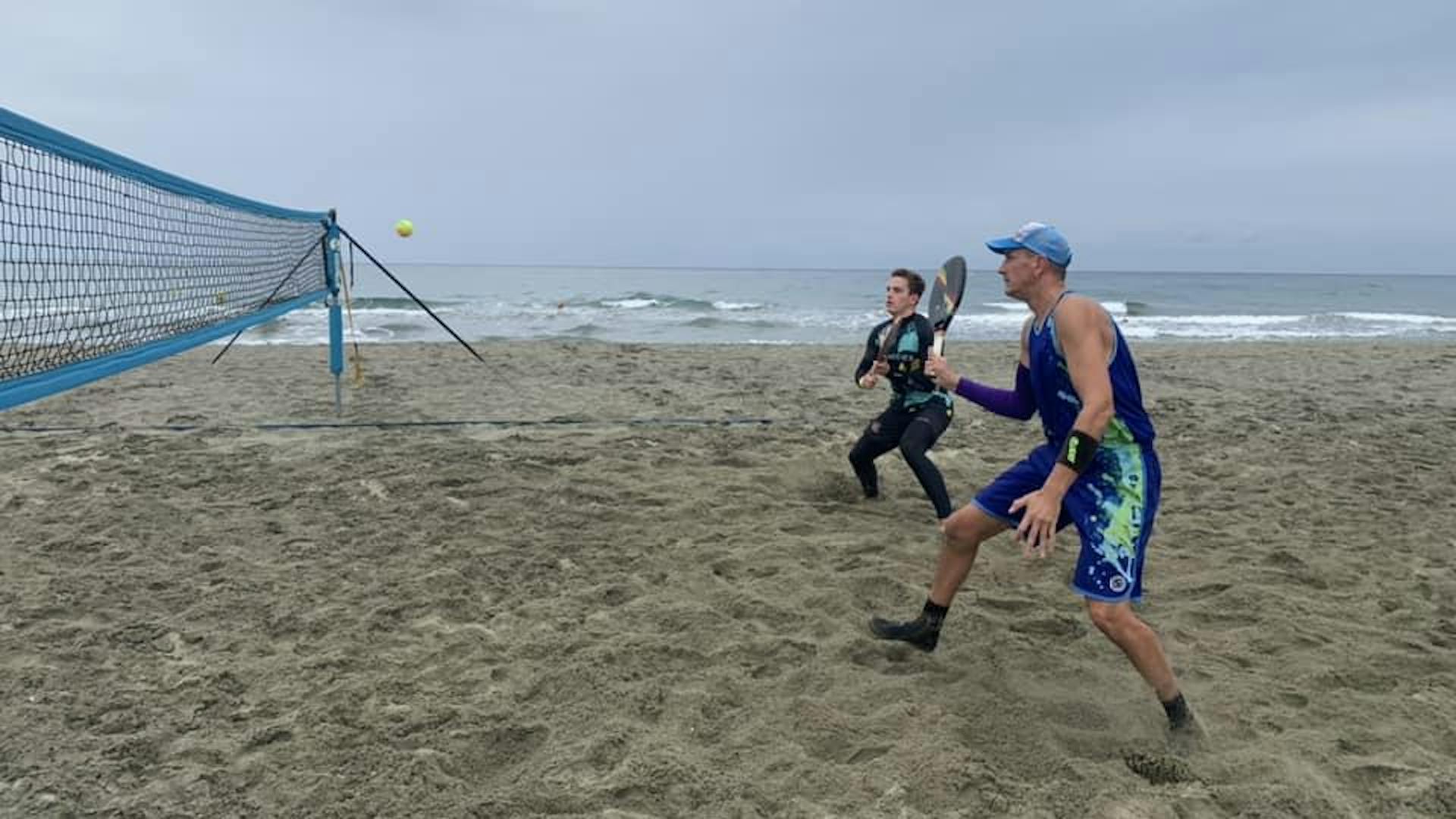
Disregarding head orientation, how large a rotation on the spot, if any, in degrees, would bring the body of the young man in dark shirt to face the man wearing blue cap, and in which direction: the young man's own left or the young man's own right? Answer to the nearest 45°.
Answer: approximately 45° to the young man's own left

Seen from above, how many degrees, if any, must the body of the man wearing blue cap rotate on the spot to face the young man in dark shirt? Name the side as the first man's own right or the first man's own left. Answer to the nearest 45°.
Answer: approximately 90° to the first man's own right

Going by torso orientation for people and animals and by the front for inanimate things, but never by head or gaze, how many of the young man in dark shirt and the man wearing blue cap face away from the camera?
0

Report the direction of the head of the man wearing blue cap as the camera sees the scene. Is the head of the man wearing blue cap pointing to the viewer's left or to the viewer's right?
to the viewer's left

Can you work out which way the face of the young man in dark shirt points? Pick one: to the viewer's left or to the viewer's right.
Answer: to the viewer's left

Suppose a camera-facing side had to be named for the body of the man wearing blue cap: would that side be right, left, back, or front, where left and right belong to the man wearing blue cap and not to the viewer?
left

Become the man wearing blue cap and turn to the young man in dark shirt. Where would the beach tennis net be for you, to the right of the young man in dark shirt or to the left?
left

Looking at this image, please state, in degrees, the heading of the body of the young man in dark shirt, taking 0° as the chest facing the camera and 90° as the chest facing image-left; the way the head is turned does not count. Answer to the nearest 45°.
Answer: approximately 45°

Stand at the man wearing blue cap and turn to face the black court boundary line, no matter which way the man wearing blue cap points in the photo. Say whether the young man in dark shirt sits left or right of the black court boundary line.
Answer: right

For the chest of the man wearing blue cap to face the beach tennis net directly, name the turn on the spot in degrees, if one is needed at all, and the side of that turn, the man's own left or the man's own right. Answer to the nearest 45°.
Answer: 0° — they already face it
